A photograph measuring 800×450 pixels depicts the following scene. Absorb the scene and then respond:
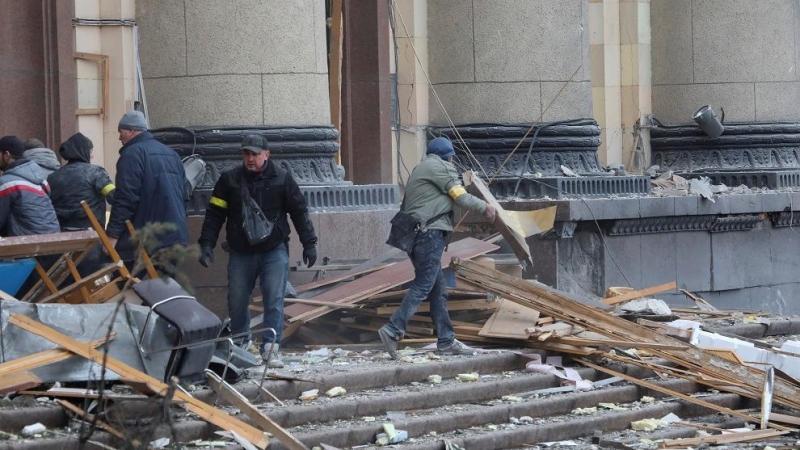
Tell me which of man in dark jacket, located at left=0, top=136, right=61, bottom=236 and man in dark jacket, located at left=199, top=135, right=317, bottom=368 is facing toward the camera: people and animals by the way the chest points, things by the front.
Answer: man in dark jacket, located at left=199, top=135, right=317, bottom=368

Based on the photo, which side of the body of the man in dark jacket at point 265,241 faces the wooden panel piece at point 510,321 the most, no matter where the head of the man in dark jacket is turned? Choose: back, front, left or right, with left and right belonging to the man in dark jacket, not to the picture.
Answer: left

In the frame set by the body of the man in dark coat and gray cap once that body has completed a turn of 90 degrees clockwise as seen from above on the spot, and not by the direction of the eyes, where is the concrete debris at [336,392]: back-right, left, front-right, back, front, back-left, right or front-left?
right

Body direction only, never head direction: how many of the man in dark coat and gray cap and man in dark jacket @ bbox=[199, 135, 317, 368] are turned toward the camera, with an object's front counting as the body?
1

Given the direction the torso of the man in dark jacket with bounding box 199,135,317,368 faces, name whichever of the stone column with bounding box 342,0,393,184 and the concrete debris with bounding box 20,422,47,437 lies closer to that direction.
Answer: the concrete debris

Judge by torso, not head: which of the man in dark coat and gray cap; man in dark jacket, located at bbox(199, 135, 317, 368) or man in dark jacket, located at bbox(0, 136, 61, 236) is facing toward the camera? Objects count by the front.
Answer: man in dark jacket, located at bbox(199, 135, 317, 368)

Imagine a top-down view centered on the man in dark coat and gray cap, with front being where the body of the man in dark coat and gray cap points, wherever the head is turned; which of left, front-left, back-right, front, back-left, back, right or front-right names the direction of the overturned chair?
back-left

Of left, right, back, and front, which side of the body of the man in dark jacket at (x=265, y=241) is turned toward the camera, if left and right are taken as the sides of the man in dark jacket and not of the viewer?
front

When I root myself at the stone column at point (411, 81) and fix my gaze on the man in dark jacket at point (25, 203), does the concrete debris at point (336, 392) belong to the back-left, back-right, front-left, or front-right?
front-left

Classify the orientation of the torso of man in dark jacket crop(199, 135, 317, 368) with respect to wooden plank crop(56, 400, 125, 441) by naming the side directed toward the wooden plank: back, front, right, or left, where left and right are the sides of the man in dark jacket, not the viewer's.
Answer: front

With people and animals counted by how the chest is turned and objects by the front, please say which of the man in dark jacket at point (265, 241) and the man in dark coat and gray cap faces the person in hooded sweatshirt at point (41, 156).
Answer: the man in dark coat and gray cap

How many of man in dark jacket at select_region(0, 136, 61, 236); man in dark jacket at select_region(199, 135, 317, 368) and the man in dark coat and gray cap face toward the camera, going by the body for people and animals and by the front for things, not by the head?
1
